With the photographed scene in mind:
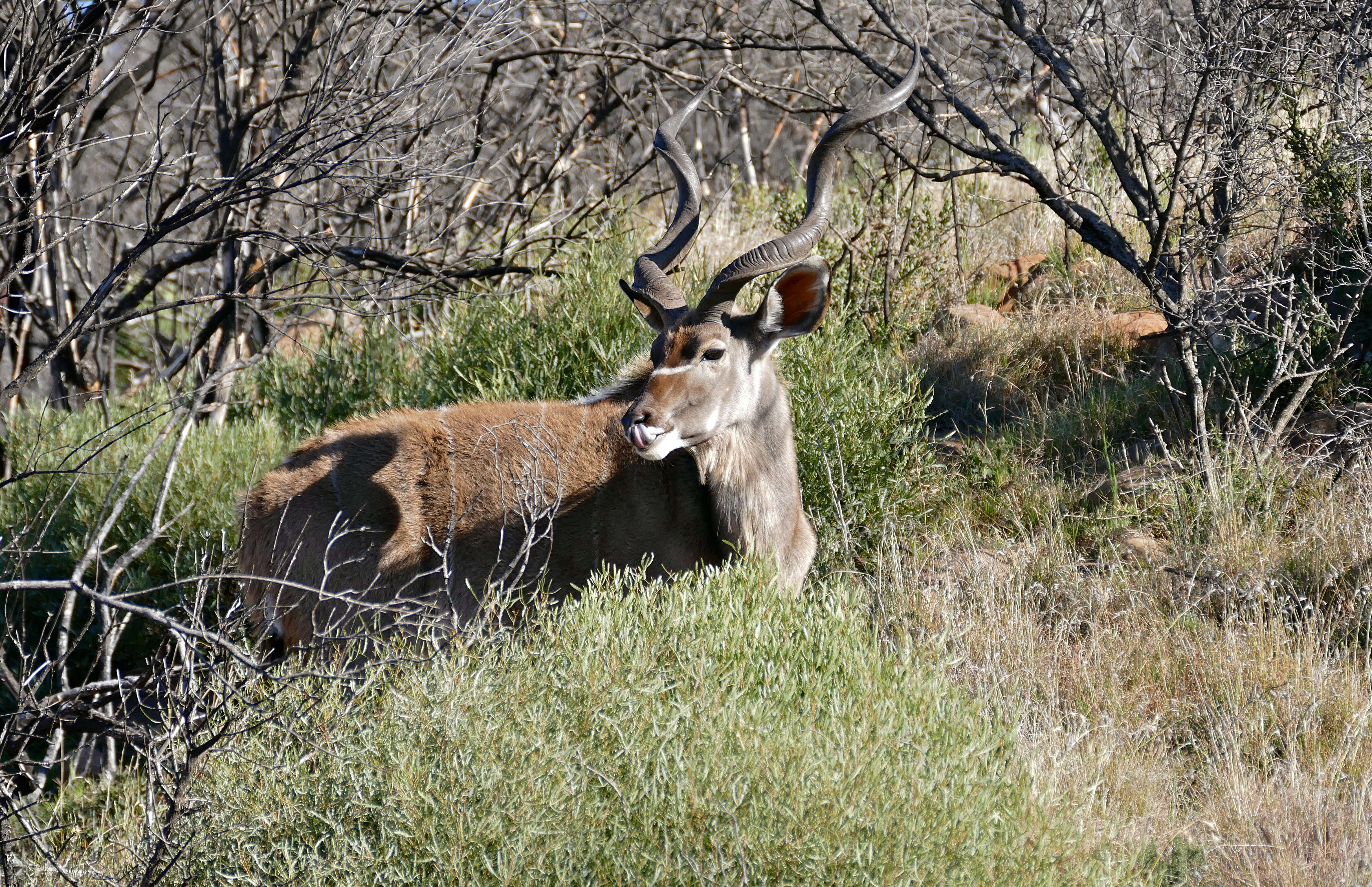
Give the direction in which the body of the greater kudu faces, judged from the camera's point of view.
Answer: to the viewer's right

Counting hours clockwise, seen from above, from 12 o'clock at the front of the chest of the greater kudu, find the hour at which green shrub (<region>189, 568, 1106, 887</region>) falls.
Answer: The green shrub is roughly at 3 o'clock from the greater kudu.
